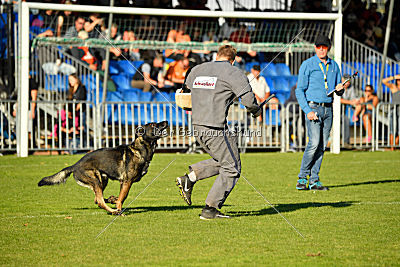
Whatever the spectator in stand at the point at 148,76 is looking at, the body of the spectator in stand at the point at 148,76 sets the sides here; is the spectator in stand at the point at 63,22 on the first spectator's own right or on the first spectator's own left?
on the first spectator's own right

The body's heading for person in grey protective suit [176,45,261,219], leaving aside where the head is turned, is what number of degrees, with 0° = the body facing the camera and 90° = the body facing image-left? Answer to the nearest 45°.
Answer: approximately 225°

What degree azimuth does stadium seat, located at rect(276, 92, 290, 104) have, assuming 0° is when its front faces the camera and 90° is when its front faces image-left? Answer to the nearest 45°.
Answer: approximately 0°

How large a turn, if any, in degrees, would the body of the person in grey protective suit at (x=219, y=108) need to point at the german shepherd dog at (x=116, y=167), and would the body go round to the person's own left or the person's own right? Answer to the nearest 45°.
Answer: approximately 135° to the person's own left

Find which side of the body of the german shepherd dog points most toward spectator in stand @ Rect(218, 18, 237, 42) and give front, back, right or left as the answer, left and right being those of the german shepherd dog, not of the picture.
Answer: left

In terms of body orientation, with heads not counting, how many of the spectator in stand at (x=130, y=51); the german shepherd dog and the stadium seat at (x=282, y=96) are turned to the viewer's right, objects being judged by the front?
1

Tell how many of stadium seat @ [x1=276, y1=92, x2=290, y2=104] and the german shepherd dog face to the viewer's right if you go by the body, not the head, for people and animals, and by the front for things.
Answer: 1

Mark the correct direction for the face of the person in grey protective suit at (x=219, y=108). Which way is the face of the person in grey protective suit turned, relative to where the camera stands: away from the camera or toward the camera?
away from the camera

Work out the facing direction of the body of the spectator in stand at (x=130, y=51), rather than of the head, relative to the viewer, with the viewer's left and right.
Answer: facing the viewer

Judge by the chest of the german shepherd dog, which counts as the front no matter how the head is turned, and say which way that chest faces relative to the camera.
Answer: to the viewer's right

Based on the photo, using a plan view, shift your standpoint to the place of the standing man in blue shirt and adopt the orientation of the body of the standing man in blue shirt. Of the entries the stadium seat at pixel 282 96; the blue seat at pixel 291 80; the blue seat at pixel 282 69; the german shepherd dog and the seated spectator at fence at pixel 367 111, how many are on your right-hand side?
1
